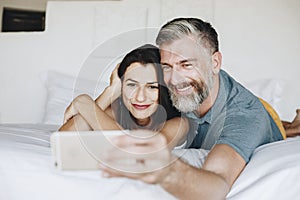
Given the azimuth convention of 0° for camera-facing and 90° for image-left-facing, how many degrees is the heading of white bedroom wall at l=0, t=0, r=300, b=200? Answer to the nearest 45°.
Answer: approximately 0°

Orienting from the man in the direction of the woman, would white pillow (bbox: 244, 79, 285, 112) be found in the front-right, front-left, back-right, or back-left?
back-right
